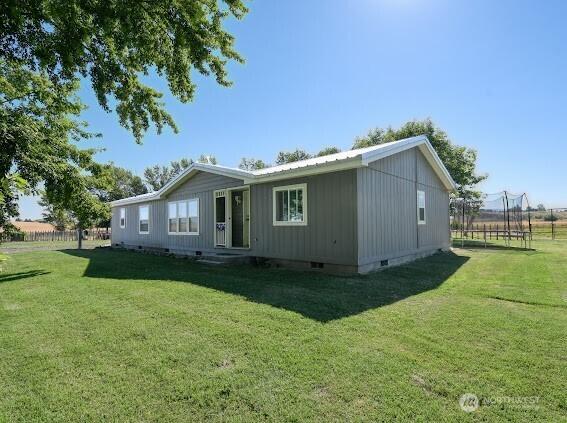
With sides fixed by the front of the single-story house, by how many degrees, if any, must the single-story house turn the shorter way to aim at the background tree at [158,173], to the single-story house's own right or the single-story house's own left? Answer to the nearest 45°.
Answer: approximately 90° to the single-story house's own right

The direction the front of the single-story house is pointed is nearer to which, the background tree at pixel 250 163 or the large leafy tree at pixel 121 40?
the large leafy tree

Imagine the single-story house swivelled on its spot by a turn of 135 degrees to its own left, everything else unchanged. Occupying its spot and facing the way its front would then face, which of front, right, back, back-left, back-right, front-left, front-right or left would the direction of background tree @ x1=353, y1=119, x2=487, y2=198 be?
front-left

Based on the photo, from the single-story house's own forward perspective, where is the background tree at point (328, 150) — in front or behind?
behind

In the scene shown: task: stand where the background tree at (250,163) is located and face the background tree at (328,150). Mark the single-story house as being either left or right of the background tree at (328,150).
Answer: right

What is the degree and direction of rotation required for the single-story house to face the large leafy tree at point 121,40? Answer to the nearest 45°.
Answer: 0° — it already faces it

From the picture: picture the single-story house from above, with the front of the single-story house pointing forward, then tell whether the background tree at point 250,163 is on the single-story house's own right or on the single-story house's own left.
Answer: on the single-story house's own right

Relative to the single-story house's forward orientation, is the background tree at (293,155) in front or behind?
behind

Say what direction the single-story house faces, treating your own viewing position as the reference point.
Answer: facing the viewer and to the left of the viewer

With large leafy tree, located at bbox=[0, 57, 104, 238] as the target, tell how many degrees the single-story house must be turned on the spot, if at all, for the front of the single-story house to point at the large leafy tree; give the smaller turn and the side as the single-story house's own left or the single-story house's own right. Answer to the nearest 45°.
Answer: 0° — it already faces it

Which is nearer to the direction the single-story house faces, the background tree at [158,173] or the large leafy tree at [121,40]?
the large leafy tree

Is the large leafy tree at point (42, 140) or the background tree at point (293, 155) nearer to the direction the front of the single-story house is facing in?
the large leafy tree
